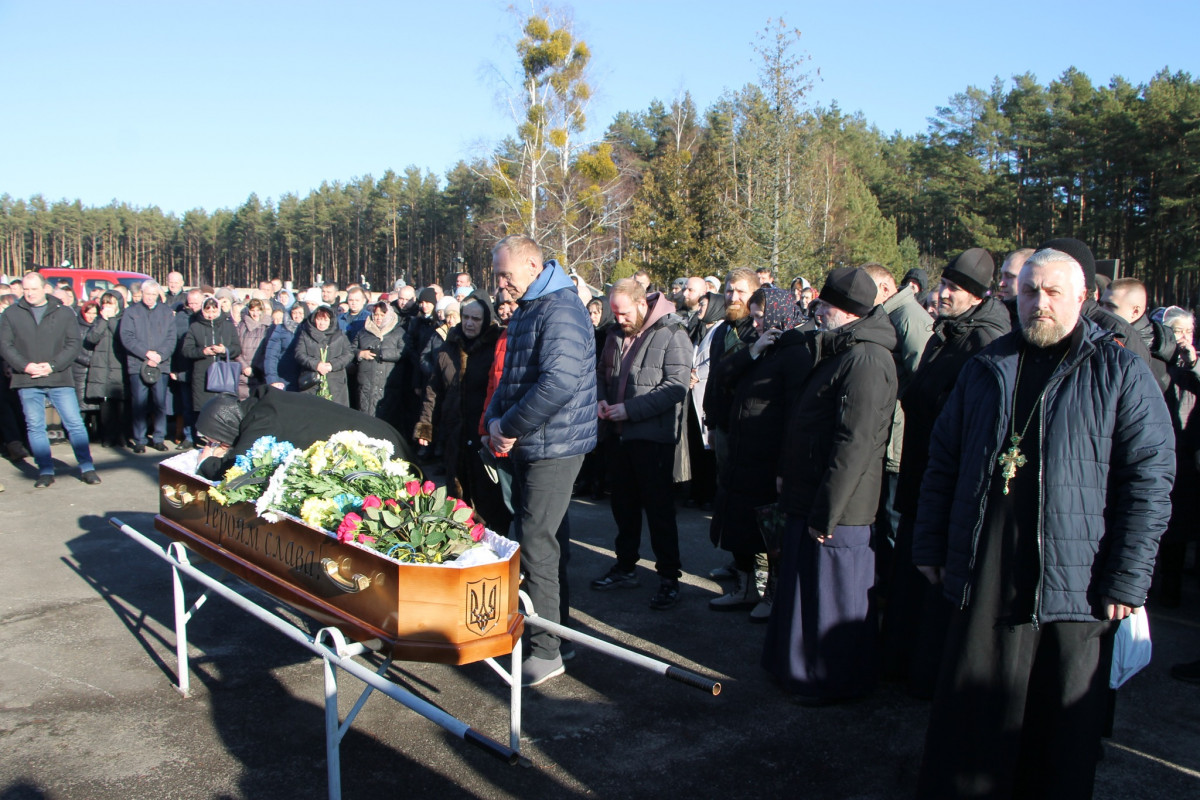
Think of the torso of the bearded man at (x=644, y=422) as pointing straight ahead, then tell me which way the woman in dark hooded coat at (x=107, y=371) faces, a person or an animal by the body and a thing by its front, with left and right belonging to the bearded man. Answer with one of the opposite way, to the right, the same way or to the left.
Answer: to the left

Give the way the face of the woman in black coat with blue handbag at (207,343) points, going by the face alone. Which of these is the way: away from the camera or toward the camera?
toward the camera

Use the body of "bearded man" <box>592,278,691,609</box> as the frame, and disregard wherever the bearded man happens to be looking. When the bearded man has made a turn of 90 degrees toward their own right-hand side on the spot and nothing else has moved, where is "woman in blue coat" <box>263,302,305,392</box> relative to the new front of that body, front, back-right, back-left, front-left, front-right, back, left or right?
front

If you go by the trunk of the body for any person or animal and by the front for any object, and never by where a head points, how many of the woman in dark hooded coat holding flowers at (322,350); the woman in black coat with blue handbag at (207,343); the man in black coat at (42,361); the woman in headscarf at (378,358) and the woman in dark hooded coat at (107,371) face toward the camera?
5

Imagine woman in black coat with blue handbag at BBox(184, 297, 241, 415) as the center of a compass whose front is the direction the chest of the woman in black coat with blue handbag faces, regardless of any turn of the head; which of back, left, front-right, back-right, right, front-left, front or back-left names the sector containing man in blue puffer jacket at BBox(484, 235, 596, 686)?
front

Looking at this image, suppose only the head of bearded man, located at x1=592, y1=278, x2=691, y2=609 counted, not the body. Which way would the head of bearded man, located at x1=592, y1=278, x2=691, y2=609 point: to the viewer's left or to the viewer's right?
to the viewer's left

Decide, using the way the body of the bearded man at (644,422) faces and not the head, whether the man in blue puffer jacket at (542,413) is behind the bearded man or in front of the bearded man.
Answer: in front

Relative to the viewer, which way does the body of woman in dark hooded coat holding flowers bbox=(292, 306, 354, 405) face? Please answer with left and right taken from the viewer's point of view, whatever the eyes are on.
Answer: facing the viewer

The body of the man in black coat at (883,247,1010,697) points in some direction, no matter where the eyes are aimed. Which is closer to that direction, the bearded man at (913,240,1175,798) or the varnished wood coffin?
the varnished wood coffin

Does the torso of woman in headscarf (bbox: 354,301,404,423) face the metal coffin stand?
yes

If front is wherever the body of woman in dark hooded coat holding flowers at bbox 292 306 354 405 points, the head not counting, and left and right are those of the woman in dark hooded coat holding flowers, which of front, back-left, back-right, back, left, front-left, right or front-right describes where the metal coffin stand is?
front

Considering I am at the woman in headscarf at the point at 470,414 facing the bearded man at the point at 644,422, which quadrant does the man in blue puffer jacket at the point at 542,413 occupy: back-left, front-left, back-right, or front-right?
front-right

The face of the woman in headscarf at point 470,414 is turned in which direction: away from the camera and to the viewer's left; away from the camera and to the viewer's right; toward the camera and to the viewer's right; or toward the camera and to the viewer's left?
toward the camera and to the viewer's left

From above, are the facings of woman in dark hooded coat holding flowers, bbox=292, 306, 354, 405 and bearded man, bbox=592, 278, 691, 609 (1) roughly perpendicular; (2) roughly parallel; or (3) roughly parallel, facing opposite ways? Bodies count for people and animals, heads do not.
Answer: roughly perpendicular

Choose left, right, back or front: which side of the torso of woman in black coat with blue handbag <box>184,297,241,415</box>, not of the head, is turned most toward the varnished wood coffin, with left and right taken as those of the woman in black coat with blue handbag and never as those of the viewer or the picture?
front

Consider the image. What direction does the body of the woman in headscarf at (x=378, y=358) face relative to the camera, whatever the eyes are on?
toward the camera
